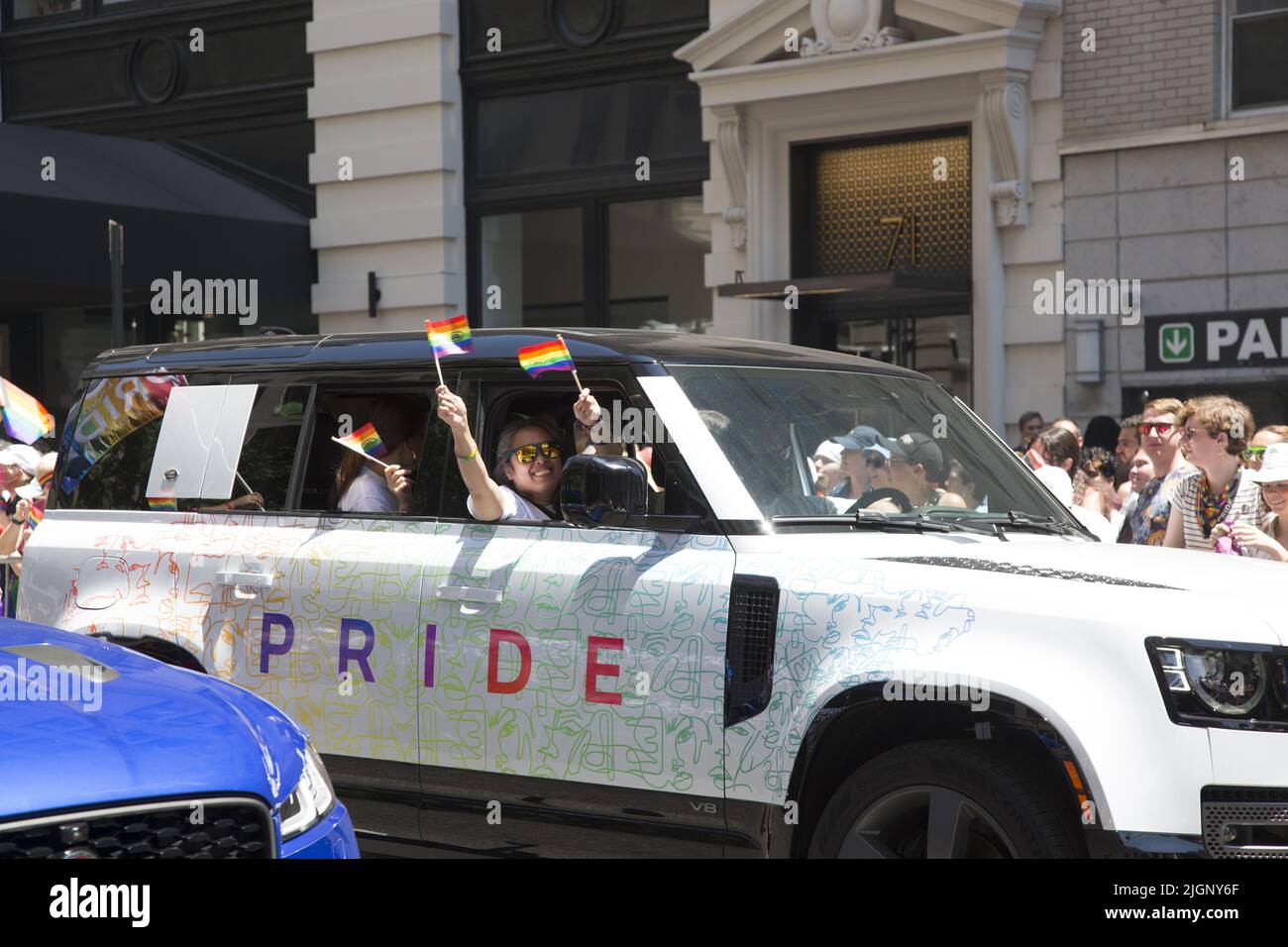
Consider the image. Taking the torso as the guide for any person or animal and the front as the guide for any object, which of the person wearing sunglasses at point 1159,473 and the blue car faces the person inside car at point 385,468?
the person wearing sunglasses

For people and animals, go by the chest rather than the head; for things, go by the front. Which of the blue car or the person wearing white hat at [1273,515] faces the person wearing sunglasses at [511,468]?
the person wearing white hat at [1273,515]

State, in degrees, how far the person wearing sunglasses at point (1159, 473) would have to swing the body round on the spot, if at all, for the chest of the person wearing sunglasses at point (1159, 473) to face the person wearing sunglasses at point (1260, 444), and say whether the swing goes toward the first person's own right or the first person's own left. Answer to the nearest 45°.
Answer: approximately 90° to the first person's own left

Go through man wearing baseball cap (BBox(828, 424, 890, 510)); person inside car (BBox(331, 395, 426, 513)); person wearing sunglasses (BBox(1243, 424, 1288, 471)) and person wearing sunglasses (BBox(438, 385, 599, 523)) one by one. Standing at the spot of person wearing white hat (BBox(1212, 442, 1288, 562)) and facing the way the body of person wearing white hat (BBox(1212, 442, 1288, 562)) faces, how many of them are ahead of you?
3

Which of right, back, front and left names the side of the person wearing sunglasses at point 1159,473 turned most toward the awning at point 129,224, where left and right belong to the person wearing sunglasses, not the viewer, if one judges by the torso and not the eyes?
right

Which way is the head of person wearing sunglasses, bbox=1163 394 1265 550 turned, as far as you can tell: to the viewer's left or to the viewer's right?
to the viewer's left

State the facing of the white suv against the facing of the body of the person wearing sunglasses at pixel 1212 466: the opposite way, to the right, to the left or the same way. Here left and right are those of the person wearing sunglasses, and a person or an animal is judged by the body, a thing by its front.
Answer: to the left

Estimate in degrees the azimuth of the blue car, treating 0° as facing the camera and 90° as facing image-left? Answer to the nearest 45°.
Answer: approximately 315°

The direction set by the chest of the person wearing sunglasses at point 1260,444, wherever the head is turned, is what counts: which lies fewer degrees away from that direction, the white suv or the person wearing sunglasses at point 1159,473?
the white suv
